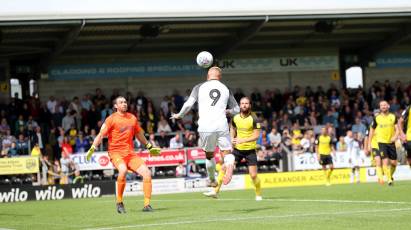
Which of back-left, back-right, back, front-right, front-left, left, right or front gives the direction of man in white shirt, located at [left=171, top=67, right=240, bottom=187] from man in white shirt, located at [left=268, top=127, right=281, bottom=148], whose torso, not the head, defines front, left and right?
front

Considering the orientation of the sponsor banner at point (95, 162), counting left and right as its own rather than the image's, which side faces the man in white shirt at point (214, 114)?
front

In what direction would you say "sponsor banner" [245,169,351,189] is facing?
toward the camera

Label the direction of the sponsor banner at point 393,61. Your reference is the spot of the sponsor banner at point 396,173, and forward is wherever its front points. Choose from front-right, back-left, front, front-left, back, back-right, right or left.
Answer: back

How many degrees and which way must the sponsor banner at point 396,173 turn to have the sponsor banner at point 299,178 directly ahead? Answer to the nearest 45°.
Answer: approximately 45° to its right

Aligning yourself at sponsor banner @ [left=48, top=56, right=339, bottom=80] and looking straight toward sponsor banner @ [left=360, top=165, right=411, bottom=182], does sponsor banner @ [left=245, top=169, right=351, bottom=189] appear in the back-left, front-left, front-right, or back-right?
front-right

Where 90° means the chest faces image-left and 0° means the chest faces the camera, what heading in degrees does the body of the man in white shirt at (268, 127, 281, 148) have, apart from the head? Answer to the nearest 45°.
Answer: approximately 0°

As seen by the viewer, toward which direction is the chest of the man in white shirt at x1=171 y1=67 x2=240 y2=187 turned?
away from the camera

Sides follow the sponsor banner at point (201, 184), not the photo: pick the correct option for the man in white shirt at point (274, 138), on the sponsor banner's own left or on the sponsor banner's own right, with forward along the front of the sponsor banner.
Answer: on the sponsor banner's own left

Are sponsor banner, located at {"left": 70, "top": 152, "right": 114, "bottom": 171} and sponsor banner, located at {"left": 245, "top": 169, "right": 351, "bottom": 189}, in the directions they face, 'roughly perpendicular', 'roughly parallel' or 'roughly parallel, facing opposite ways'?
roughly parallel

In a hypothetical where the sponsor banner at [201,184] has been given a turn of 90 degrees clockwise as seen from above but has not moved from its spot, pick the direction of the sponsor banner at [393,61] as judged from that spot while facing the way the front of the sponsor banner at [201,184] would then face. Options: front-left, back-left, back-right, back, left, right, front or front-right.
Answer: back-right

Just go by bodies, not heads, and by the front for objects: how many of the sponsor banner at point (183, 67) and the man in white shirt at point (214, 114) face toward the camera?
1

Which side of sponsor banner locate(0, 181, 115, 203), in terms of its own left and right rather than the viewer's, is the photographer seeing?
front

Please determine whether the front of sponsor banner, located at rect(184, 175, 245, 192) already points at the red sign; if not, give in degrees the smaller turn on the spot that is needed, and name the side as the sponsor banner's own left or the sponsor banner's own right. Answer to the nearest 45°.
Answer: approximately 135° to the sponsor banner's own right

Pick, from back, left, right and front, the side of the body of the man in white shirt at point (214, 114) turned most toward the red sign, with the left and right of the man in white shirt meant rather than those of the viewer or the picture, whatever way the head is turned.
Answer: front

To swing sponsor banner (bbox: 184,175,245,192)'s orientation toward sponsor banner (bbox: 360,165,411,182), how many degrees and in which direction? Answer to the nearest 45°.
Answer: approximately 90° to its left
